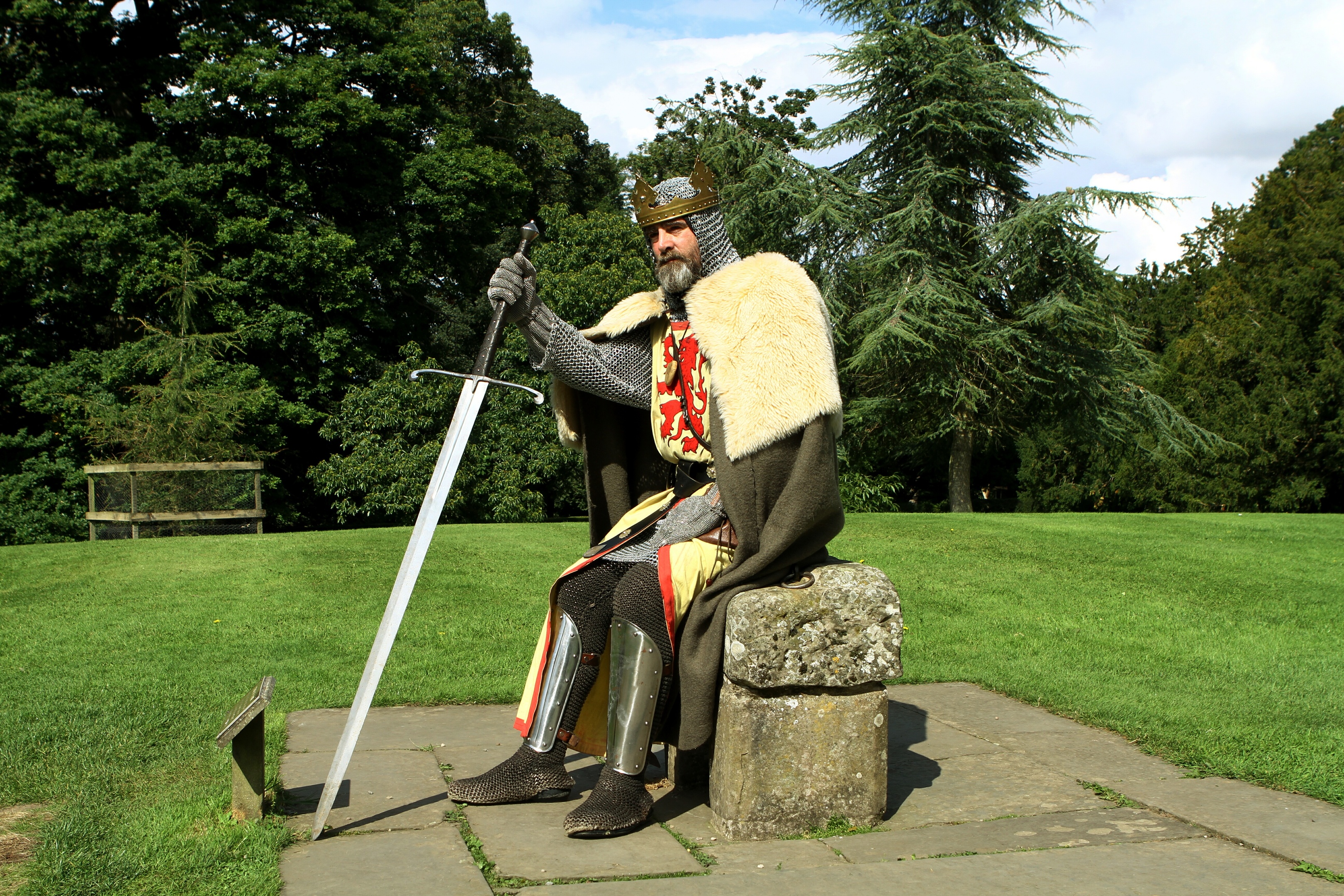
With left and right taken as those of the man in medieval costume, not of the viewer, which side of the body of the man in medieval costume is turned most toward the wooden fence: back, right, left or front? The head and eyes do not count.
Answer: right

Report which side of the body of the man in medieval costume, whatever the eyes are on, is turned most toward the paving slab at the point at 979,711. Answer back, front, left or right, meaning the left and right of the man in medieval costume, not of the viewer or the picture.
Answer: back

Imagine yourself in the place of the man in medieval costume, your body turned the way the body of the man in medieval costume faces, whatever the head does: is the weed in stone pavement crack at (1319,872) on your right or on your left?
on your left

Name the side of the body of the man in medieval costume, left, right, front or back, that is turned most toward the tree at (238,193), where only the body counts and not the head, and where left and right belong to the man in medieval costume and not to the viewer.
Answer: right

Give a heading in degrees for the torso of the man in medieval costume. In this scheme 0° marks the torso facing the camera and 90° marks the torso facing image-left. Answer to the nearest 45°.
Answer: approximately 45°

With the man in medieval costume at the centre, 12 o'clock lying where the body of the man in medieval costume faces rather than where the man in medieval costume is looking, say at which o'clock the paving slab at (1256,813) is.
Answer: The paving slab is roughly at 8 o'clock from the man in medieval costume.
